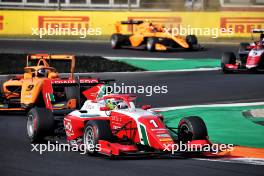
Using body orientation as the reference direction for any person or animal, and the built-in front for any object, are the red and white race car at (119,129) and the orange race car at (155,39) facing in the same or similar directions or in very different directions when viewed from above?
same or similar directions

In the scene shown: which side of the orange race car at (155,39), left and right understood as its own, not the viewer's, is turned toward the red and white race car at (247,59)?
front

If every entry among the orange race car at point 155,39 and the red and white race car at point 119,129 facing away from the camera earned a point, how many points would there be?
0

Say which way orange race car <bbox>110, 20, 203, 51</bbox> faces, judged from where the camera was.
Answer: facing the viewer and to the right of the viewer

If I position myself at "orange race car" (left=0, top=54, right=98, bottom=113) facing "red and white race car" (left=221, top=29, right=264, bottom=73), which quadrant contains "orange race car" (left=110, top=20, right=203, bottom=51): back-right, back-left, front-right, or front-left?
front-left

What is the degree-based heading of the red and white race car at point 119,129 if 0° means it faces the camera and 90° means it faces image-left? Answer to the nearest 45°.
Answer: approximately 315°

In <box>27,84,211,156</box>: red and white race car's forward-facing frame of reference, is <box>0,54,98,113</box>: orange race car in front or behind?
behind

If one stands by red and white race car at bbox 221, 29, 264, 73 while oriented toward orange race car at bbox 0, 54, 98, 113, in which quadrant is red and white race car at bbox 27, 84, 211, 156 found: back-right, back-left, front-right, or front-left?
front-left

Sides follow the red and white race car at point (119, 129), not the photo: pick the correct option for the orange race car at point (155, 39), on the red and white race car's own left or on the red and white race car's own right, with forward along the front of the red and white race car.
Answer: on the red and white race car's own left
